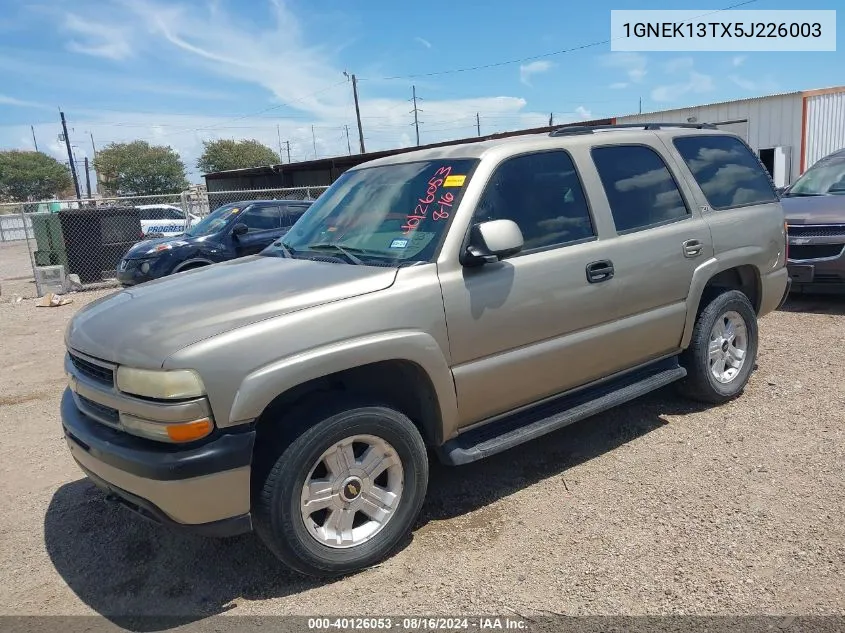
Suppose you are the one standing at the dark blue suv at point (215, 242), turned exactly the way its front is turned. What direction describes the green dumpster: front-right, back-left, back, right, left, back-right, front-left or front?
right

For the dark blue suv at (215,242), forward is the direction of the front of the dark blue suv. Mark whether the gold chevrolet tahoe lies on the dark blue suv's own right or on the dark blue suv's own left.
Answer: on the dark blue suv's own left

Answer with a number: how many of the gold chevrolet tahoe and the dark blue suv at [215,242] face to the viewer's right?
0

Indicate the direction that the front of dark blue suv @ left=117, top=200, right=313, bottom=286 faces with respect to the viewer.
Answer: facing the viewer and to the left of the viewer

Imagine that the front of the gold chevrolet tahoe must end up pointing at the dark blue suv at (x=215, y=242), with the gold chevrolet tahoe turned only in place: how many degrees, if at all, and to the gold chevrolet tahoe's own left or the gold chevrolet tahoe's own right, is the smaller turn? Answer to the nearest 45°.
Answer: approximately 135° to the gold chevrolet tahoe's own right

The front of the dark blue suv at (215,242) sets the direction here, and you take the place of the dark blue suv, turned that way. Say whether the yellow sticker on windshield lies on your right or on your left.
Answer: on your left

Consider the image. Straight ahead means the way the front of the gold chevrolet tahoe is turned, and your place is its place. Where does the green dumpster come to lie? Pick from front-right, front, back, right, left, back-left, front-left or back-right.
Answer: right

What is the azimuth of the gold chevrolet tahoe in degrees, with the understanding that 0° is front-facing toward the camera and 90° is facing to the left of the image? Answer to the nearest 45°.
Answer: approximately 45°

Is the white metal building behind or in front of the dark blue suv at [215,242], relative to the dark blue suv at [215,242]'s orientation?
behind
